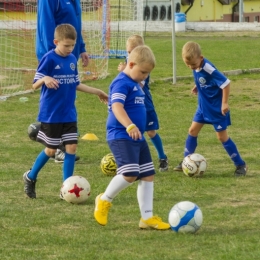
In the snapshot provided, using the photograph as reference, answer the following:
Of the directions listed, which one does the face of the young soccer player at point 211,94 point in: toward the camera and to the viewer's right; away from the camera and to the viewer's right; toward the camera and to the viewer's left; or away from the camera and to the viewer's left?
toward the camera and to the viewer's left

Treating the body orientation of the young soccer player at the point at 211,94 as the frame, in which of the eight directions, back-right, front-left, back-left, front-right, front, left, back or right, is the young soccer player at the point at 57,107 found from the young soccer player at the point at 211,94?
front

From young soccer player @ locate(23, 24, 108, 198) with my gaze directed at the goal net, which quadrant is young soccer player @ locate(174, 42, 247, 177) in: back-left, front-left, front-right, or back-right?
front-right

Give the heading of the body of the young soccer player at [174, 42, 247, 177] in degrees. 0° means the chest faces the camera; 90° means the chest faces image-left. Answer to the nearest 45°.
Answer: approximately 45°

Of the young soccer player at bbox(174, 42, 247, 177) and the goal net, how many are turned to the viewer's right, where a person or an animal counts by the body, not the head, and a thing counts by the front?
0

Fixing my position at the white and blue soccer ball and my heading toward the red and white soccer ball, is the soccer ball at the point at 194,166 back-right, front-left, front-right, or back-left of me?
front-right

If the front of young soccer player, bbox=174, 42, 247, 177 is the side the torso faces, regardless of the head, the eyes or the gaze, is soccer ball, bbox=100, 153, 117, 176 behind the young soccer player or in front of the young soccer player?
in front

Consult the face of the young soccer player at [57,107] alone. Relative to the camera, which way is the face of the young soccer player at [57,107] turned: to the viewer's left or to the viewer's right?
to the viewer's right

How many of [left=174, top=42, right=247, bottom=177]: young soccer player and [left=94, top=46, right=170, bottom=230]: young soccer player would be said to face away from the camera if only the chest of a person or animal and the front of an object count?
0

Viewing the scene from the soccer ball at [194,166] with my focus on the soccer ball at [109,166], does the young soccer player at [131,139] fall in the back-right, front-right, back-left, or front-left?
front-left

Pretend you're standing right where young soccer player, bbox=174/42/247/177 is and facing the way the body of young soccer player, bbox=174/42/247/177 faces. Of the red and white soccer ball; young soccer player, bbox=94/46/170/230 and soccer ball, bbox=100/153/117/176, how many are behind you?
0
